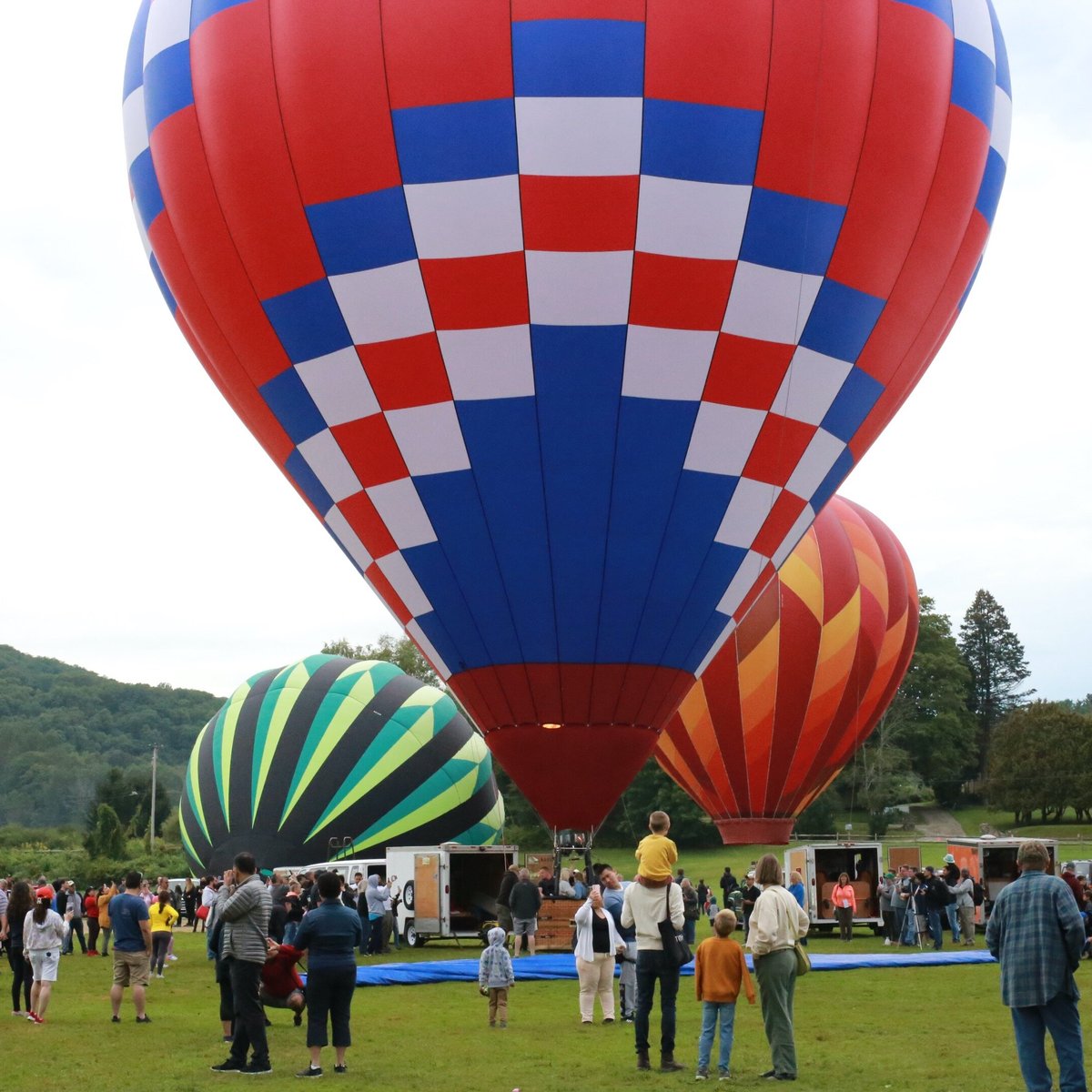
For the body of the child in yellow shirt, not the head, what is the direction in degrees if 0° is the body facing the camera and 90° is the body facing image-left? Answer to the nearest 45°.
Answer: approximately 180°

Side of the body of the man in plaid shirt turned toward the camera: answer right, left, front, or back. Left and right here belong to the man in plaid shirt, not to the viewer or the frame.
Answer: back

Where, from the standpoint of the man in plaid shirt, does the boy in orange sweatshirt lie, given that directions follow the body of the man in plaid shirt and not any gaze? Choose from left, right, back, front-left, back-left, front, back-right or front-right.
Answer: front-left

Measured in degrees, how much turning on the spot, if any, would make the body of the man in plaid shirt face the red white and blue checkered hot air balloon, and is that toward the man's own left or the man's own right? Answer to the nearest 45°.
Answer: approximately 45° to the man's own left

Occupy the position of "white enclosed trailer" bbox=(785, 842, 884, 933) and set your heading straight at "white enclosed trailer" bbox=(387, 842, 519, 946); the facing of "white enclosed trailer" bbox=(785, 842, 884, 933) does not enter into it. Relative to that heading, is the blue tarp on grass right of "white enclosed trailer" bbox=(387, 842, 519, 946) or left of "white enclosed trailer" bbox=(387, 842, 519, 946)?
left

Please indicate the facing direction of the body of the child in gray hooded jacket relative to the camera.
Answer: away from the camera

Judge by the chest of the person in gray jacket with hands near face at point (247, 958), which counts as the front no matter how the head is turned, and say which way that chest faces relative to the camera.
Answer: to the viewer's left

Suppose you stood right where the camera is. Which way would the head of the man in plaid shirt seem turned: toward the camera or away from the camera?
away from the camera

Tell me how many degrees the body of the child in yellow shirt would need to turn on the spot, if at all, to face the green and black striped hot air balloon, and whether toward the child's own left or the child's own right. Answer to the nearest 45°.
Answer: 0° — they already face it

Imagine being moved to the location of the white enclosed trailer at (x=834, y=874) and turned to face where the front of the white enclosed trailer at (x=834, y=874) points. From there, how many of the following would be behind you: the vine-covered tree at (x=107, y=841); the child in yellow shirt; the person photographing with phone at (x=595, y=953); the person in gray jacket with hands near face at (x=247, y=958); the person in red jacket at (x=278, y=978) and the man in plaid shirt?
5

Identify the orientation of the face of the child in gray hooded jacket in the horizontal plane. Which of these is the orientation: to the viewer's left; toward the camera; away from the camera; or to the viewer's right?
away from the camera

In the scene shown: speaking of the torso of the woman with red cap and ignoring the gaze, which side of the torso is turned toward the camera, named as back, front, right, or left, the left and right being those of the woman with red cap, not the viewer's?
back

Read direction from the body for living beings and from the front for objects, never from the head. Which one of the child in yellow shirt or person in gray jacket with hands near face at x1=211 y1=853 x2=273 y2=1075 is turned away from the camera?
the child in yellow shirt
